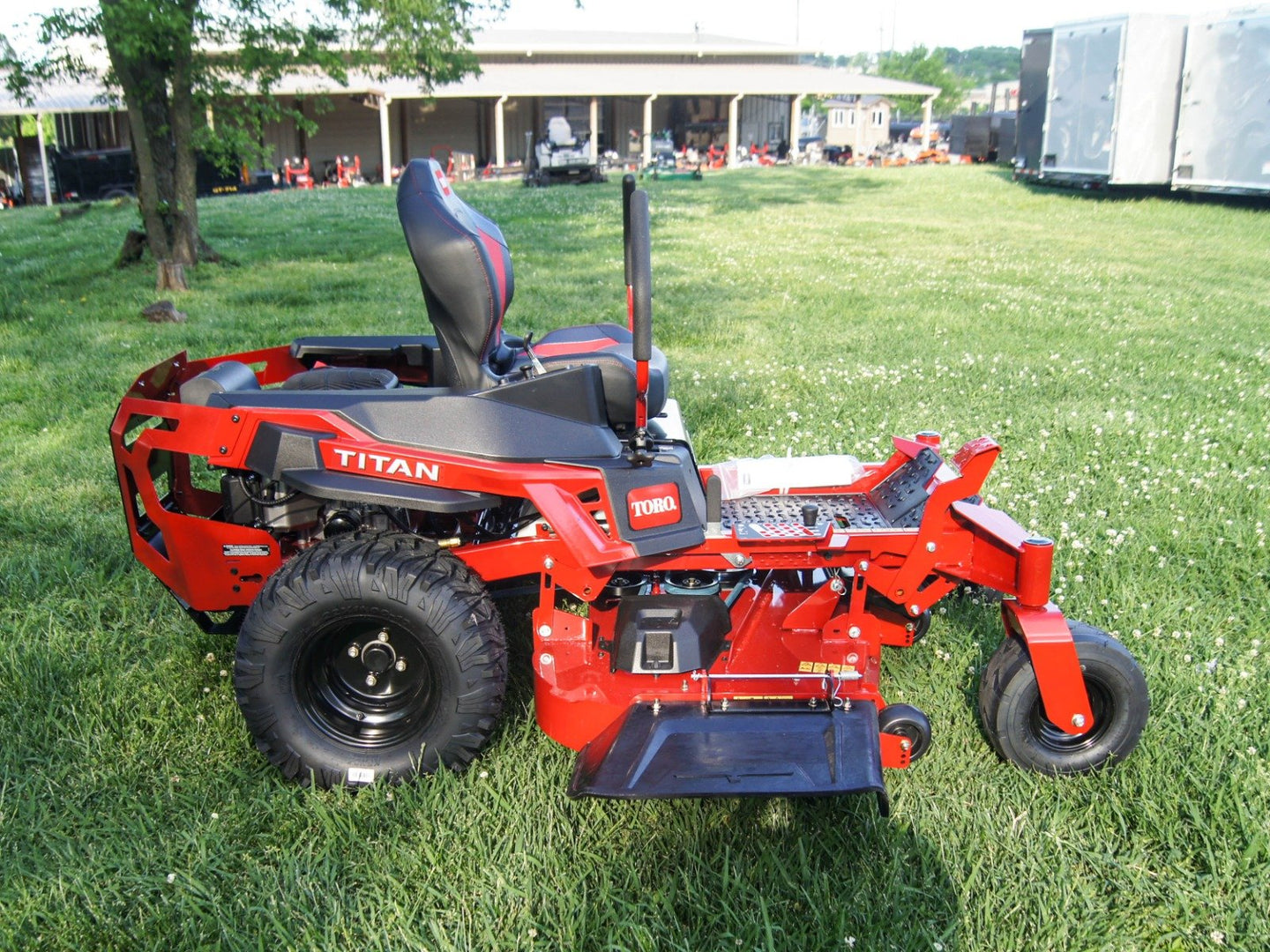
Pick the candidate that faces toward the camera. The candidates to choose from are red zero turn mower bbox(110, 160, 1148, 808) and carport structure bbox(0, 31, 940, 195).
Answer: the carport structure

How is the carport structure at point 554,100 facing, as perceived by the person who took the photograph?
facing the viewer

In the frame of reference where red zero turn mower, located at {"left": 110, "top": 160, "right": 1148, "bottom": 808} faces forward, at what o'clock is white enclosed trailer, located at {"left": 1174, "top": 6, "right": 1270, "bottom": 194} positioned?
The white enclosed trailer is roughly at 10 o'clock from the red zero turn mower.

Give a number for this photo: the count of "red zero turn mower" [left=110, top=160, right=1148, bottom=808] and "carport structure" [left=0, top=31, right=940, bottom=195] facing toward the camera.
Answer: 1

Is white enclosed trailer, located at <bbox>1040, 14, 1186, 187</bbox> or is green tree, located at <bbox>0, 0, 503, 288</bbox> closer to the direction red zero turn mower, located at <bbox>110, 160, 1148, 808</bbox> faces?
the white enclosed trailer

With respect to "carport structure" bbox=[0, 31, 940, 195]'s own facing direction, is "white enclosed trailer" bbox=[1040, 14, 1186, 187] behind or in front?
in front

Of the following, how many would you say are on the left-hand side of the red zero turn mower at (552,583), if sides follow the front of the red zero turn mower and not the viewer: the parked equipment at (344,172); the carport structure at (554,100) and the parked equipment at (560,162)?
3

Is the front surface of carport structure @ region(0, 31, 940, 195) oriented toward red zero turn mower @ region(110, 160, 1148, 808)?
yes

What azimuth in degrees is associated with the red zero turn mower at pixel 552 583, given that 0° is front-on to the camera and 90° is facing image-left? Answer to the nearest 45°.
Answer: approximately 270°

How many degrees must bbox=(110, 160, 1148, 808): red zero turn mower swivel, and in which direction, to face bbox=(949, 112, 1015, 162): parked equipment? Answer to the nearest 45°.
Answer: approximately 90° to its left

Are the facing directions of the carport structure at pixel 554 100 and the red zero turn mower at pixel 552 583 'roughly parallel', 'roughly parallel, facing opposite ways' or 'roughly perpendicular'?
roughly perpendicular

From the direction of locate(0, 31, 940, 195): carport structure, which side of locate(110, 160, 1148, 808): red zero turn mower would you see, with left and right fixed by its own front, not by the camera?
left

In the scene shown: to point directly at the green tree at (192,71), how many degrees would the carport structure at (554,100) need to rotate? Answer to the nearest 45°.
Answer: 0° — it already faces it
